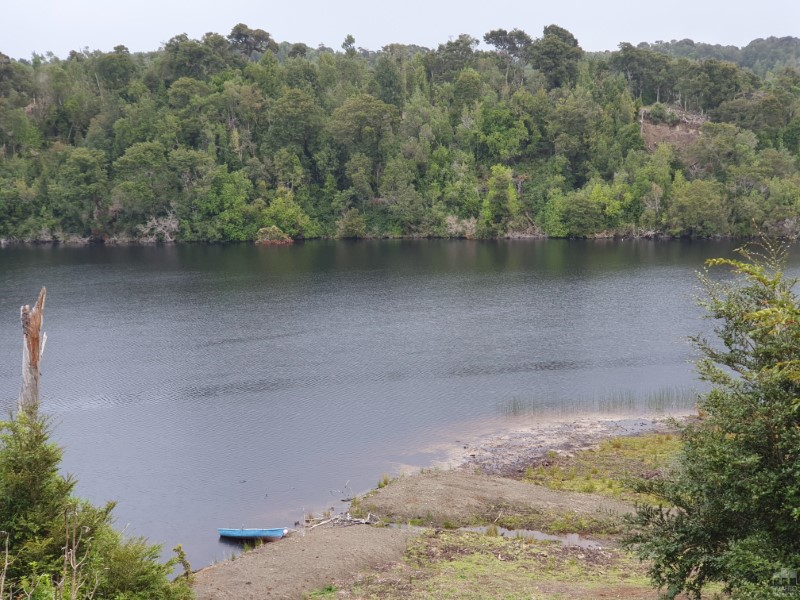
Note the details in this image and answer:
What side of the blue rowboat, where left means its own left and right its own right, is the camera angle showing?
right

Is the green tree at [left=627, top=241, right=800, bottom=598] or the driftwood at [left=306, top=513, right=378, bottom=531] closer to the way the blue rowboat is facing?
the driftwood

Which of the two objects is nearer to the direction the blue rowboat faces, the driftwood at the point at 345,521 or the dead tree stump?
the driftwood

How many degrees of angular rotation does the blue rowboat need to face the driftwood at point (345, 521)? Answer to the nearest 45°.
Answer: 0° — it already faces it

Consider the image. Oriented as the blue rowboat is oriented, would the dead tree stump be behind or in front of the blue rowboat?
behind

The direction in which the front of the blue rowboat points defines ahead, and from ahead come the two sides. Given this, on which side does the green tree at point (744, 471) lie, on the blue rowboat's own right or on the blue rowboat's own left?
on the blue rowboat's own right

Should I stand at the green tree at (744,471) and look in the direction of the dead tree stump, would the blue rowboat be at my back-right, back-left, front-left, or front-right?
front-right
